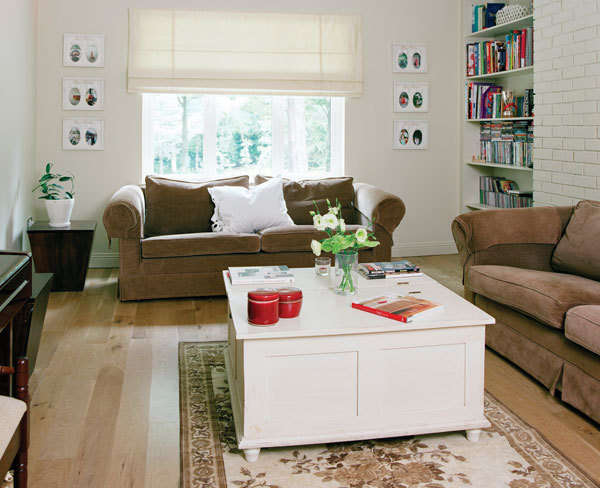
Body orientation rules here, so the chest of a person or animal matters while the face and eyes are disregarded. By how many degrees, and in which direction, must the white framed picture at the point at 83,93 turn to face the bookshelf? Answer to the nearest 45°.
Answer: approximately 90° to its left

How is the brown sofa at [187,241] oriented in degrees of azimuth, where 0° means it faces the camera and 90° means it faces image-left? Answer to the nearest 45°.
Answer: approximately 0°

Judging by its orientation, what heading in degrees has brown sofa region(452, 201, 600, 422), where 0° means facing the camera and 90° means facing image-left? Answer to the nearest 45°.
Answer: approximately 45°

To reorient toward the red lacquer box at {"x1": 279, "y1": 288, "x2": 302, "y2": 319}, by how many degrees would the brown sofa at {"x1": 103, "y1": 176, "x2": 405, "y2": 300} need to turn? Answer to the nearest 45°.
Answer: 0° — it already faces it

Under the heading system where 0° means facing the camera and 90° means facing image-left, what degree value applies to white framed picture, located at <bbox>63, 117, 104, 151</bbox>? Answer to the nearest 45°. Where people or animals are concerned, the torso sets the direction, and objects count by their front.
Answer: approximately 0°

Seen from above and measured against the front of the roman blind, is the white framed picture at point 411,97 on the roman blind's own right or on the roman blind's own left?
on the roman blind's own left

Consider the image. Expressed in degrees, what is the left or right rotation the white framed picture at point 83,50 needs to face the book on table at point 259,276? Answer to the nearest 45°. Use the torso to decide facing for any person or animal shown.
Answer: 0° — it already faces it

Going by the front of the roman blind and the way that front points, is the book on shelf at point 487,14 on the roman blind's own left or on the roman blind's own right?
on the roman blind's own left
